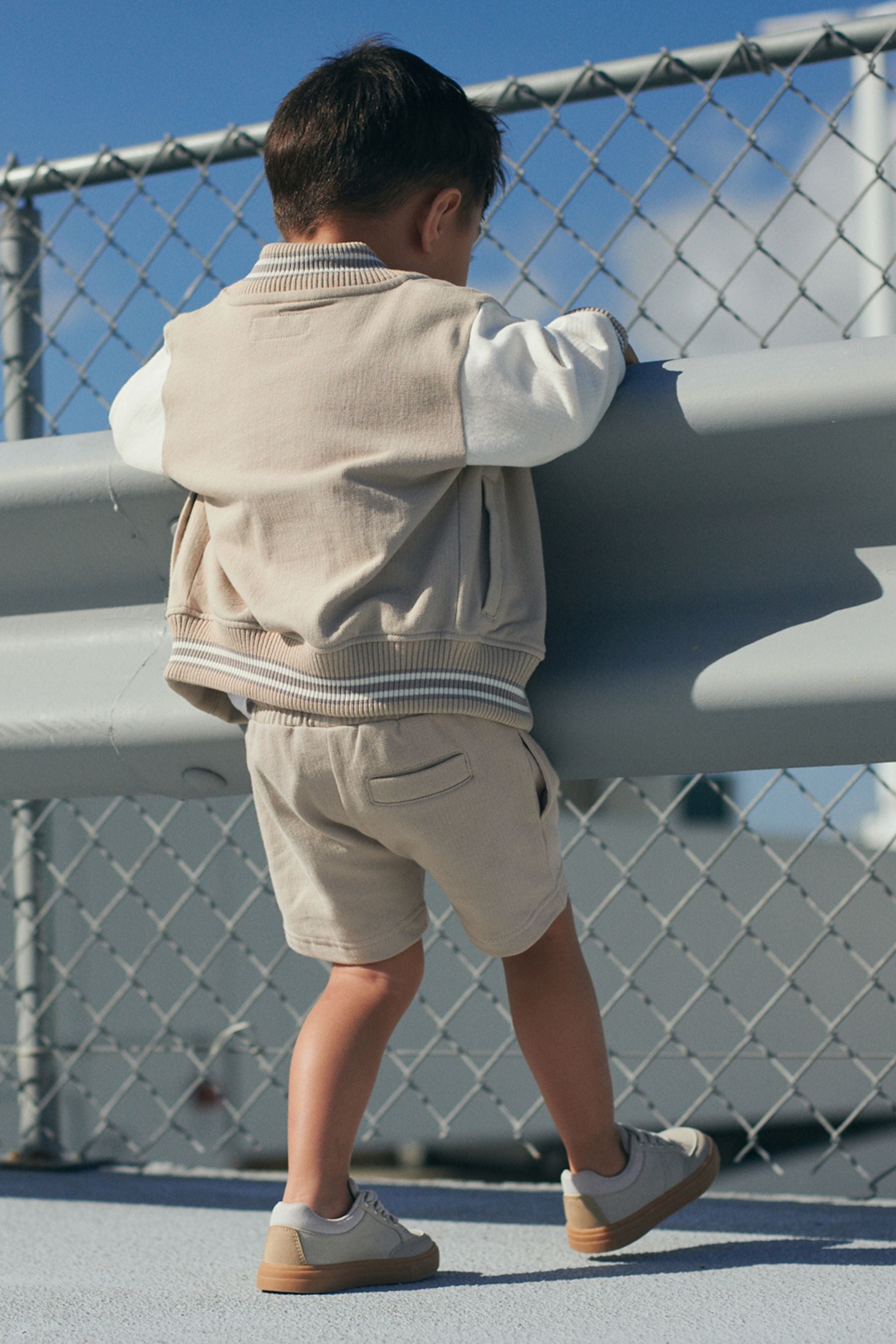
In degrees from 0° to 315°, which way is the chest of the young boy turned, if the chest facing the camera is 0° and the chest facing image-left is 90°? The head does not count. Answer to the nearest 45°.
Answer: approximately 225°

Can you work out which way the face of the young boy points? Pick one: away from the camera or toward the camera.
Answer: away from the camera
